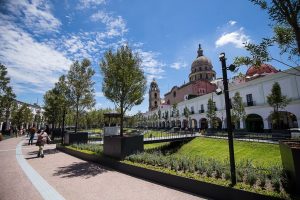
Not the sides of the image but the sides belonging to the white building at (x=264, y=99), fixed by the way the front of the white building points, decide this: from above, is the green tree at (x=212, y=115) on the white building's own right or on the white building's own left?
on the white building's own right

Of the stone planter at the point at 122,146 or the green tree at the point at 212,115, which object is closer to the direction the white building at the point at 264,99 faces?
the stone planter

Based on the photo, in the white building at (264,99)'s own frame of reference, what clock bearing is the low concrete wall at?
The low concrete wall is roughly at 11 o'clock from the white building.

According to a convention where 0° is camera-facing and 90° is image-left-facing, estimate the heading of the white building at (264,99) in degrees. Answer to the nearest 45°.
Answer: approximately 45°

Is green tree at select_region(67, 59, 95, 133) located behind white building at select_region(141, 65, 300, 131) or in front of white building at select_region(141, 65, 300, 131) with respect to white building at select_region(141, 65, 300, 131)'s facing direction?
in front

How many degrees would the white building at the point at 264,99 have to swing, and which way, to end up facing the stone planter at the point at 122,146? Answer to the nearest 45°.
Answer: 0° — it already faces it

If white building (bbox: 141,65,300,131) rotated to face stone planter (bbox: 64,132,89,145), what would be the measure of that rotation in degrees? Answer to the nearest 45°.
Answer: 0° — it already faces it

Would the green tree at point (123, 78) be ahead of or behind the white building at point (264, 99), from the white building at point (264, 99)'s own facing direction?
ahead

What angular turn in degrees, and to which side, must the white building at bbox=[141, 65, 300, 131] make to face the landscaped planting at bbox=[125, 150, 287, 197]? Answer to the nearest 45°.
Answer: approximately 45° to its left
